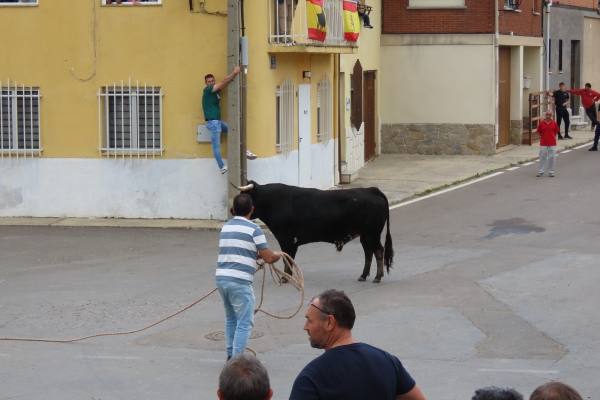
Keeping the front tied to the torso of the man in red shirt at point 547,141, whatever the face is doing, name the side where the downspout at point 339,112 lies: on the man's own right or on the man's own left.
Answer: on the man's own right

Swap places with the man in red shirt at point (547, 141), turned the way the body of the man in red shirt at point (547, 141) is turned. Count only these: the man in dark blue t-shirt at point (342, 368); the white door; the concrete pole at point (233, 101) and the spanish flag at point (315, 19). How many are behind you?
0

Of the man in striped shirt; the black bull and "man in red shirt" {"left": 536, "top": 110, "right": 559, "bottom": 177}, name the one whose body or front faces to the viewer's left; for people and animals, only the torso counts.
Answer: the black bull

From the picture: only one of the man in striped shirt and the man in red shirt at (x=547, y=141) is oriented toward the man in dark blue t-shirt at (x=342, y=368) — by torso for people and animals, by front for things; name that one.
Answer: the man in red shirt

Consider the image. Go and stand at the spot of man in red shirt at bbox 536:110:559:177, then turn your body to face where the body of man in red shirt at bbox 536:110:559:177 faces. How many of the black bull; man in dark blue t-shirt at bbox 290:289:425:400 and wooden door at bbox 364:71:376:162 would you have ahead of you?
2

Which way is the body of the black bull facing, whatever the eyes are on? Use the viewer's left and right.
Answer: facing to the left of the viewer

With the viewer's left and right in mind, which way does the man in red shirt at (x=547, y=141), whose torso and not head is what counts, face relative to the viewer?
facing the viewer

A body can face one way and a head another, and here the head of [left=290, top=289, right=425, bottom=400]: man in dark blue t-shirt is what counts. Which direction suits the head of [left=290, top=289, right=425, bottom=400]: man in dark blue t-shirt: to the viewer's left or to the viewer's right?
to the viewer's left

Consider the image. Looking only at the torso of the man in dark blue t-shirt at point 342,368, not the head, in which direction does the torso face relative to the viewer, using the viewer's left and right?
facing away from the viewer and to the left of the viewer

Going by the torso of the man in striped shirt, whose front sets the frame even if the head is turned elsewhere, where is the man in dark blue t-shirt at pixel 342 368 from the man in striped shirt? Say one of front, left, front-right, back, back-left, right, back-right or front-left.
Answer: back-right

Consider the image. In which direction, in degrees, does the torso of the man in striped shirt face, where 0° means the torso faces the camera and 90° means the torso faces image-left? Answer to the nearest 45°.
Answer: approximately 225°

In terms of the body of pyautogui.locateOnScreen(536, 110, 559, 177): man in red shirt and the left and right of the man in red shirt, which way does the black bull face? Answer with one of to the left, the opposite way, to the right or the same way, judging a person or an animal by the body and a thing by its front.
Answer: to the right

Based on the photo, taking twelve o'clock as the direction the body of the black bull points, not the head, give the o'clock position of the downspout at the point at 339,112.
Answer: The downspout is roughly at 3 o'clock from the black bull.

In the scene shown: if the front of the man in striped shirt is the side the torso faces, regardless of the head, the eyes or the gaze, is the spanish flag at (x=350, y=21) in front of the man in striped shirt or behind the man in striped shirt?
in front

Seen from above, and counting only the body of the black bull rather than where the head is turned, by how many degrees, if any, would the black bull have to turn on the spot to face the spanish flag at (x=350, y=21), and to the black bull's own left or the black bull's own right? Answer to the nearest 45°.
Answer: approximately 90° to the black bull's own right

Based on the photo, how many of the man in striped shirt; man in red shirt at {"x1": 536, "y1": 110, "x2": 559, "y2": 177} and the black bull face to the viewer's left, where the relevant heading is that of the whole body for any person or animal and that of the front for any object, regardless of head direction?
1

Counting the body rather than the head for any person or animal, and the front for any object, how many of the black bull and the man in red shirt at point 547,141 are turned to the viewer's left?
1
